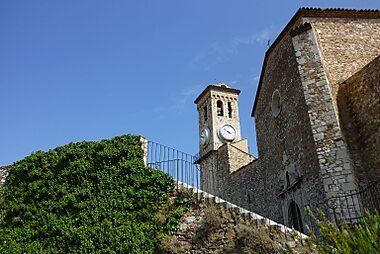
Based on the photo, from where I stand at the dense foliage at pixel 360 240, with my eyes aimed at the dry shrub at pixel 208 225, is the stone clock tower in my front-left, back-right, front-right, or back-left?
front-right

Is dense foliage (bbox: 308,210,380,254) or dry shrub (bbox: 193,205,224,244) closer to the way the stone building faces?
the dry shrub

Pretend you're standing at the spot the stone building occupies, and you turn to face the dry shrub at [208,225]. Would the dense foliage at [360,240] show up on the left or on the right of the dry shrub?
left

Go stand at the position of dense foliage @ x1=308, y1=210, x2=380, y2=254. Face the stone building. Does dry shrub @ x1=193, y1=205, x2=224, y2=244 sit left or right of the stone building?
left

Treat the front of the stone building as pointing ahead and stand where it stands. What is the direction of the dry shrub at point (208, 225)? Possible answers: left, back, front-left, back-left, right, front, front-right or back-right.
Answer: front

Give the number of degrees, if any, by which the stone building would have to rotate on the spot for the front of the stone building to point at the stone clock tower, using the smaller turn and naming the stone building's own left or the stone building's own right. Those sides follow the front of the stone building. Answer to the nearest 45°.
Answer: approximately 90° to the stone building's own right

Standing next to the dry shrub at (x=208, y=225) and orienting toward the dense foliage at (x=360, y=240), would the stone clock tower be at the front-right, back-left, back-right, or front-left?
back-left

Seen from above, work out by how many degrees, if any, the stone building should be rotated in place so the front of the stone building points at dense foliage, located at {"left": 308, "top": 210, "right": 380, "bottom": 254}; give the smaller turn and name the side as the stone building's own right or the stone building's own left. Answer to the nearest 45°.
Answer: approximately 45° to the stone building's own left
